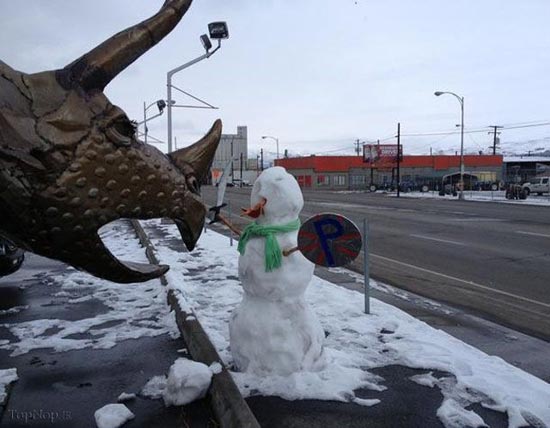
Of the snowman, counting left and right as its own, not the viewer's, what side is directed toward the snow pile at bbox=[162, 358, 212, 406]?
front

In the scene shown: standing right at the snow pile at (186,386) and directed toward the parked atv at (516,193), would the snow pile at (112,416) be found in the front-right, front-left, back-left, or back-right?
back-left

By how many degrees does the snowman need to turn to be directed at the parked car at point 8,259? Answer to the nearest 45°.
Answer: approximately 90° to its right

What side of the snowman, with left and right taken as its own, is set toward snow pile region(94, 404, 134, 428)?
front

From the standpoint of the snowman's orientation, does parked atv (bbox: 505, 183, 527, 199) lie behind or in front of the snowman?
behind

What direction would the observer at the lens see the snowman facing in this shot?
facing the viewer and to the left of the viewer
